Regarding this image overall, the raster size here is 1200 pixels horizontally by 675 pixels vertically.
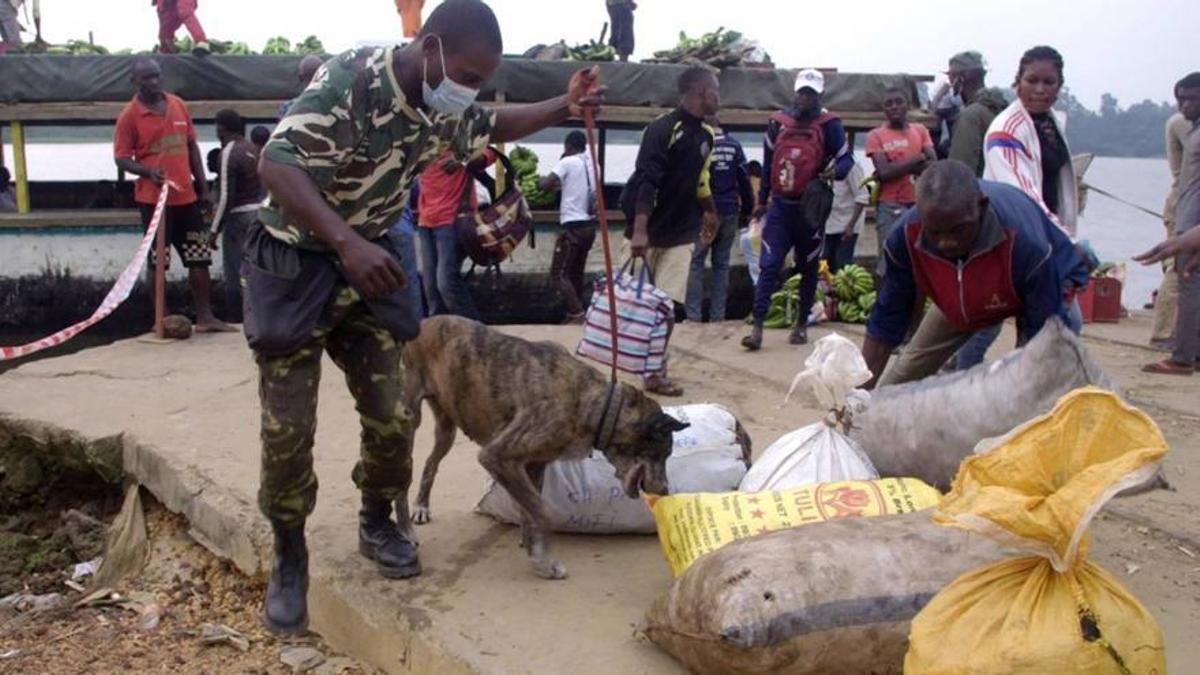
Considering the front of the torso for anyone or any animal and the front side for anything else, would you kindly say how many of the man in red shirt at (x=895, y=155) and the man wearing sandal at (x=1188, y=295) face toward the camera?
1

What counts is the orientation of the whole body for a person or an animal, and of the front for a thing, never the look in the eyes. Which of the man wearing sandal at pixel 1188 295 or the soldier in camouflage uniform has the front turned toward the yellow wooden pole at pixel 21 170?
the man wearing sandal

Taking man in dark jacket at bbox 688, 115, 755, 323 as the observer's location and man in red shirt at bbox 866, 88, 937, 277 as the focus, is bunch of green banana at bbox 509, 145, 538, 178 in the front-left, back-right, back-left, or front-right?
back-left

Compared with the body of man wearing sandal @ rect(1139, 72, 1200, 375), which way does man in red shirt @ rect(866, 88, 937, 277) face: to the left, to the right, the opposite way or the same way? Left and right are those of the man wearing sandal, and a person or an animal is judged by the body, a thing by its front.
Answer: to the left

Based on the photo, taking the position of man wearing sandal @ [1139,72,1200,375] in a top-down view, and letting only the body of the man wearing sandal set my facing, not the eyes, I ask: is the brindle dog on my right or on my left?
on my left

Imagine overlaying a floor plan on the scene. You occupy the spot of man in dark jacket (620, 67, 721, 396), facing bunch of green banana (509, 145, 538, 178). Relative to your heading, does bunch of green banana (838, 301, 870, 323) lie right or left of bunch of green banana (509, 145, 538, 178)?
right

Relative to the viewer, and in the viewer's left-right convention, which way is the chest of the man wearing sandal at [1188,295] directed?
facing to the left of the viewer

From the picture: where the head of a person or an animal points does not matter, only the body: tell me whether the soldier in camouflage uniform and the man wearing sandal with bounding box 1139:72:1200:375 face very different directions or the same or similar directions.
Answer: very different directions

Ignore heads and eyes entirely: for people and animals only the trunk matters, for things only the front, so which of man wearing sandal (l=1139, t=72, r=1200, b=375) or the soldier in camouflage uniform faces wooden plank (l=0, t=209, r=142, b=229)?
the man wearing sandal

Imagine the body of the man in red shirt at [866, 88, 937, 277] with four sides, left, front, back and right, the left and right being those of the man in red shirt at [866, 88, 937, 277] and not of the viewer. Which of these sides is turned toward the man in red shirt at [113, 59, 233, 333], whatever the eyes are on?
right

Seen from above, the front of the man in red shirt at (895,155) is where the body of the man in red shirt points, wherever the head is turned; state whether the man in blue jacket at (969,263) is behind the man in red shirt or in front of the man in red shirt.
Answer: in front

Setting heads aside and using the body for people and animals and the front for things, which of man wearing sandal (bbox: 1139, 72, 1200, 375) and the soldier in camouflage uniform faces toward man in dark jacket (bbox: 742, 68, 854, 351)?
the man wearing sandal
